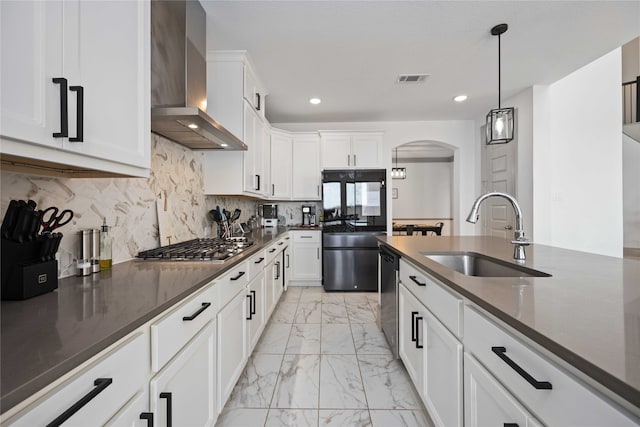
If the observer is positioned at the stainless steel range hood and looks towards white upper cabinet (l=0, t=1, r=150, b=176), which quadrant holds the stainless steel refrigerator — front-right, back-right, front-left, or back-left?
back-left

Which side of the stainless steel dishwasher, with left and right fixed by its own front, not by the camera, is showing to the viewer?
left

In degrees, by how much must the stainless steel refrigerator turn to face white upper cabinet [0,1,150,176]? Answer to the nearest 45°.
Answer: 0° — it already faces it

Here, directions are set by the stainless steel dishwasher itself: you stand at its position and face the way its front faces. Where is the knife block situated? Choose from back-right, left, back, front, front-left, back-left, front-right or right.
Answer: front-left

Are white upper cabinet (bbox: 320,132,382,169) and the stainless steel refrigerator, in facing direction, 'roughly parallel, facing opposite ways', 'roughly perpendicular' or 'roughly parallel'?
roughly parallel

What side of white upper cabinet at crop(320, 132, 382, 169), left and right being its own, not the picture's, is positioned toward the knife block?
front

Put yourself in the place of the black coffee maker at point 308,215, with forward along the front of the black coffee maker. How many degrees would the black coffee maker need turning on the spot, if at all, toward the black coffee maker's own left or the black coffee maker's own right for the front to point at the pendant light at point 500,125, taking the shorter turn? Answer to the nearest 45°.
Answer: approximately 45° to the black coffee maker's own left

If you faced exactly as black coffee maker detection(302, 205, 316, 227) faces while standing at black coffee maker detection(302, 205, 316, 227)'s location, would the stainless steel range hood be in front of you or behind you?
in front

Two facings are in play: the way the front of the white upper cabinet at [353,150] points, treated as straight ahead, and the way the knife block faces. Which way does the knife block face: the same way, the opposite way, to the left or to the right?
to the left

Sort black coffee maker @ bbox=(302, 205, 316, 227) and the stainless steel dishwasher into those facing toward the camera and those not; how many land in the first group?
1

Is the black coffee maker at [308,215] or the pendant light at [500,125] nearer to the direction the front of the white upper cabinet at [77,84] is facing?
the pendant light

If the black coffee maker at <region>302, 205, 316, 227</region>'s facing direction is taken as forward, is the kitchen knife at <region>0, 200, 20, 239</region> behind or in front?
in front

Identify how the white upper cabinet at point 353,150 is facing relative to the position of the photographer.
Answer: facing the viewer

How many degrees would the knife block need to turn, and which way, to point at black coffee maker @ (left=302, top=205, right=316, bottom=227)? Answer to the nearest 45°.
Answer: approximately 90° to its left

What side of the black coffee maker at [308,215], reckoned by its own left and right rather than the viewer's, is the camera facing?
front
